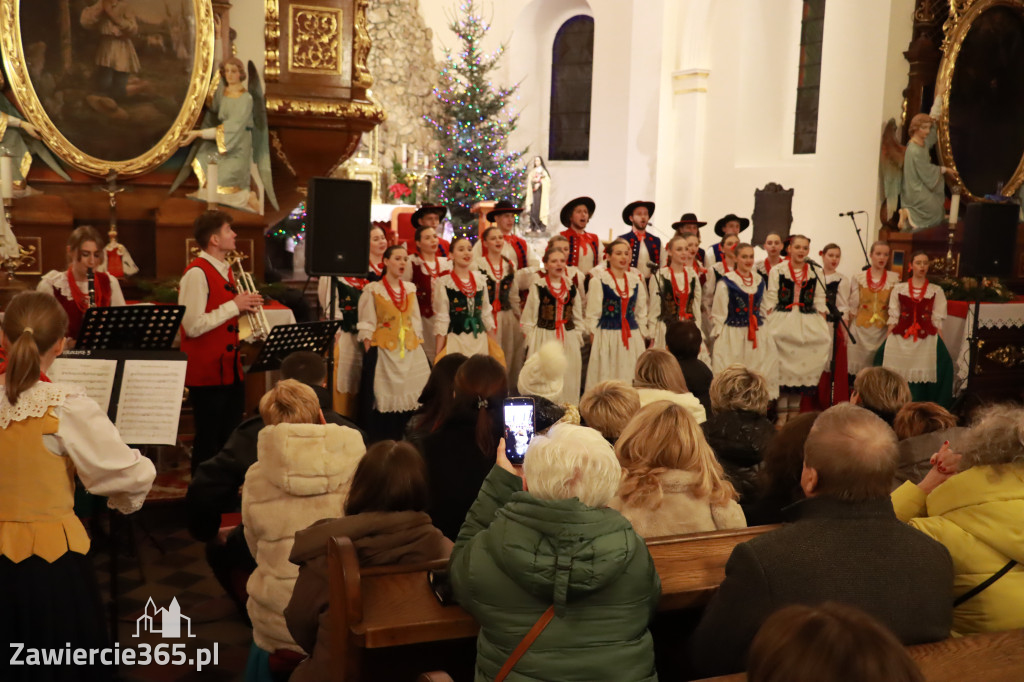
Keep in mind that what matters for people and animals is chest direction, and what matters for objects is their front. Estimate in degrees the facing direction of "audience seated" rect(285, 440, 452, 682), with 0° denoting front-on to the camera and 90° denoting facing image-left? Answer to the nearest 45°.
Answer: approximately 180°

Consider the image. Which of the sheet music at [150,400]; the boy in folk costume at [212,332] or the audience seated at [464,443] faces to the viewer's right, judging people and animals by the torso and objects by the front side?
the boy in folk costume

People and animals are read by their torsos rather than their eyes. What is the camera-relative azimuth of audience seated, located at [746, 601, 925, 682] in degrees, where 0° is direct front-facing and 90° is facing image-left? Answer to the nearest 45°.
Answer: approximately 180°

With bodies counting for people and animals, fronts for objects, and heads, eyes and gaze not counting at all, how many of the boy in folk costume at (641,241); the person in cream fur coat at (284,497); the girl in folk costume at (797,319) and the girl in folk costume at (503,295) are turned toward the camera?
3

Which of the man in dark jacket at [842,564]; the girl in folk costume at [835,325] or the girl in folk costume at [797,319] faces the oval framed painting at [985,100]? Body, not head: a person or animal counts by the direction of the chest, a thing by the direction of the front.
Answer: the man in dark jacket

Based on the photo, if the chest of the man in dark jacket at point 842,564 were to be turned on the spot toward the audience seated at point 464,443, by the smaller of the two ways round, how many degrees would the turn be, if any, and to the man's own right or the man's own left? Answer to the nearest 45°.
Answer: approximately 45° to the man's own left

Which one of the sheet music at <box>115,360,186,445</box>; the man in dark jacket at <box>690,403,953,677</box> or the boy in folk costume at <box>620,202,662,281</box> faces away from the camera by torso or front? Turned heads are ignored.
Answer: the man in dark jacket

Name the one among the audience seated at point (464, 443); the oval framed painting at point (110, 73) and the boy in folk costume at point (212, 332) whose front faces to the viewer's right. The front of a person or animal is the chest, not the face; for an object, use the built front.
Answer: the boy in folk costume

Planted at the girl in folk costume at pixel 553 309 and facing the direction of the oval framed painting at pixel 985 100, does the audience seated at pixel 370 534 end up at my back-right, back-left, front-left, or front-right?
back-right

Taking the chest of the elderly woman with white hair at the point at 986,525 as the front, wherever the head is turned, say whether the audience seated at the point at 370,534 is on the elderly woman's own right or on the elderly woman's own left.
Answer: on the elderly woman's own left
